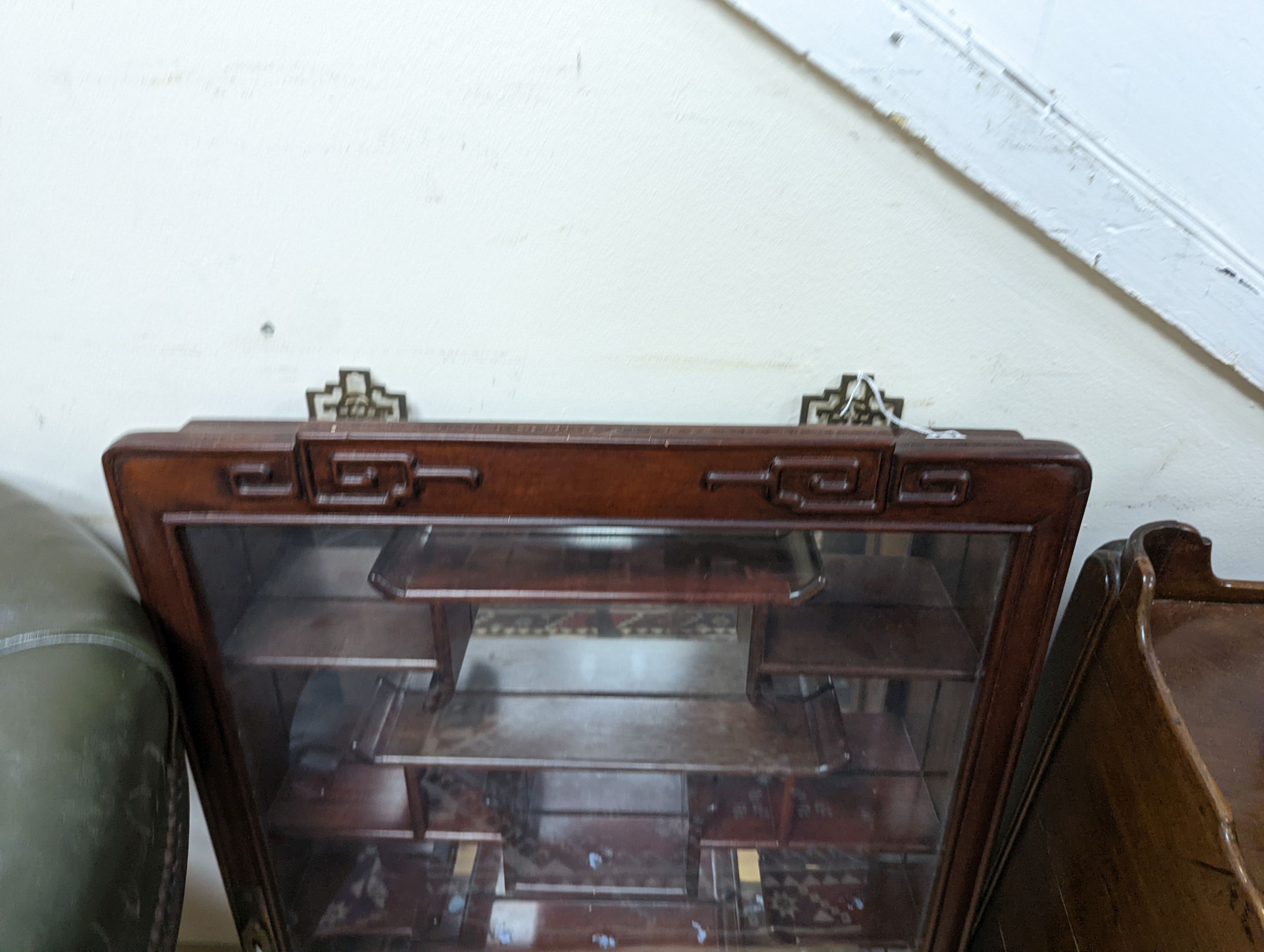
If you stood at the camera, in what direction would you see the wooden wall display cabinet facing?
facing the viewer
